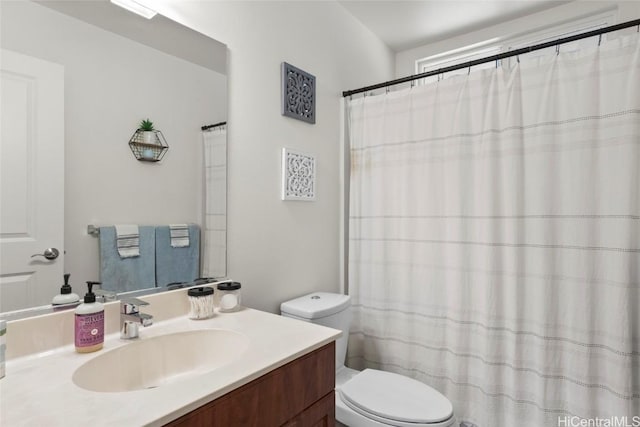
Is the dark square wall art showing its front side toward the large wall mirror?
no

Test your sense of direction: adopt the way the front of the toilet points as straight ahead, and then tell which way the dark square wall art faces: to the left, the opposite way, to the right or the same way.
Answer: the same way

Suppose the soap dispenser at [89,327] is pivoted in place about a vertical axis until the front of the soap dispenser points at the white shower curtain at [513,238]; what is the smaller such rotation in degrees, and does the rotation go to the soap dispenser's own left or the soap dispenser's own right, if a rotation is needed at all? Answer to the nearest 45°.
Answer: approximately 45° to the soap dispenser's own left

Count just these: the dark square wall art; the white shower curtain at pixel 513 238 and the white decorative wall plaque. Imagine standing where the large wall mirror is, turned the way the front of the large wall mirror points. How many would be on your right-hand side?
0

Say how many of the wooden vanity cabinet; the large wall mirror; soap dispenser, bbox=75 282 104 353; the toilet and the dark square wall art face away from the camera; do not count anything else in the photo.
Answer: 0

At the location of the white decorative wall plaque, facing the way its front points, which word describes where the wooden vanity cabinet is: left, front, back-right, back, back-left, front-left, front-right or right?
front-right

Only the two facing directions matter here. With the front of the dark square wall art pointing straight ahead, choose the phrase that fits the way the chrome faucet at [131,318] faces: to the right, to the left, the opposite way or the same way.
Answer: the same way

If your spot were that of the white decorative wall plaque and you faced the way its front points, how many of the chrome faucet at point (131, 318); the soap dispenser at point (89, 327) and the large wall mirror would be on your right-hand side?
3

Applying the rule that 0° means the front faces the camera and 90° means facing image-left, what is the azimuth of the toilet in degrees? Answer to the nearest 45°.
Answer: approximately 315°

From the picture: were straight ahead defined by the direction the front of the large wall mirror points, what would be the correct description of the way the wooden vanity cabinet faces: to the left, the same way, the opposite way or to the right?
the same way

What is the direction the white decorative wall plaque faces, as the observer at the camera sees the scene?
facing the viewer and to the right of the viewer

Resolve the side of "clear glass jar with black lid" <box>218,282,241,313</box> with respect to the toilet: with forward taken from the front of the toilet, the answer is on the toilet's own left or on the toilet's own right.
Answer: on the toilet's own right

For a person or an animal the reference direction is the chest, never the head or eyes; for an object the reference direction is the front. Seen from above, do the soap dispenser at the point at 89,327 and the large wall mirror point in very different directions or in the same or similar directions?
same or similar directions

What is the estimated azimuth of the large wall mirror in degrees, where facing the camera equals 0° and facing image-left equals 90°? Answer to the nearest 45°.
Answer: approximately 315°

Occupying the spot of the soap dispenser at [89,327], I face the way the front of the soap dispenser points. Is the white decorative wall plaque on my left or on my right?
on my left
